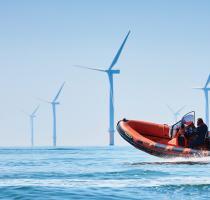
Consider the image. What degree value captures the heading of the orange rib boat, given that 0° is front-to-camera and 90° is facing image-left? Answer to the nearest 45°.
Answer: approximately 90°

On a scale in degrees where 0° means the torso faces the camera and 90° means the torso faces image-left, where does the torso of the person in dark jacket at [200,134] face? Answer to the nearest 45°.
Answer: approximately 90°
